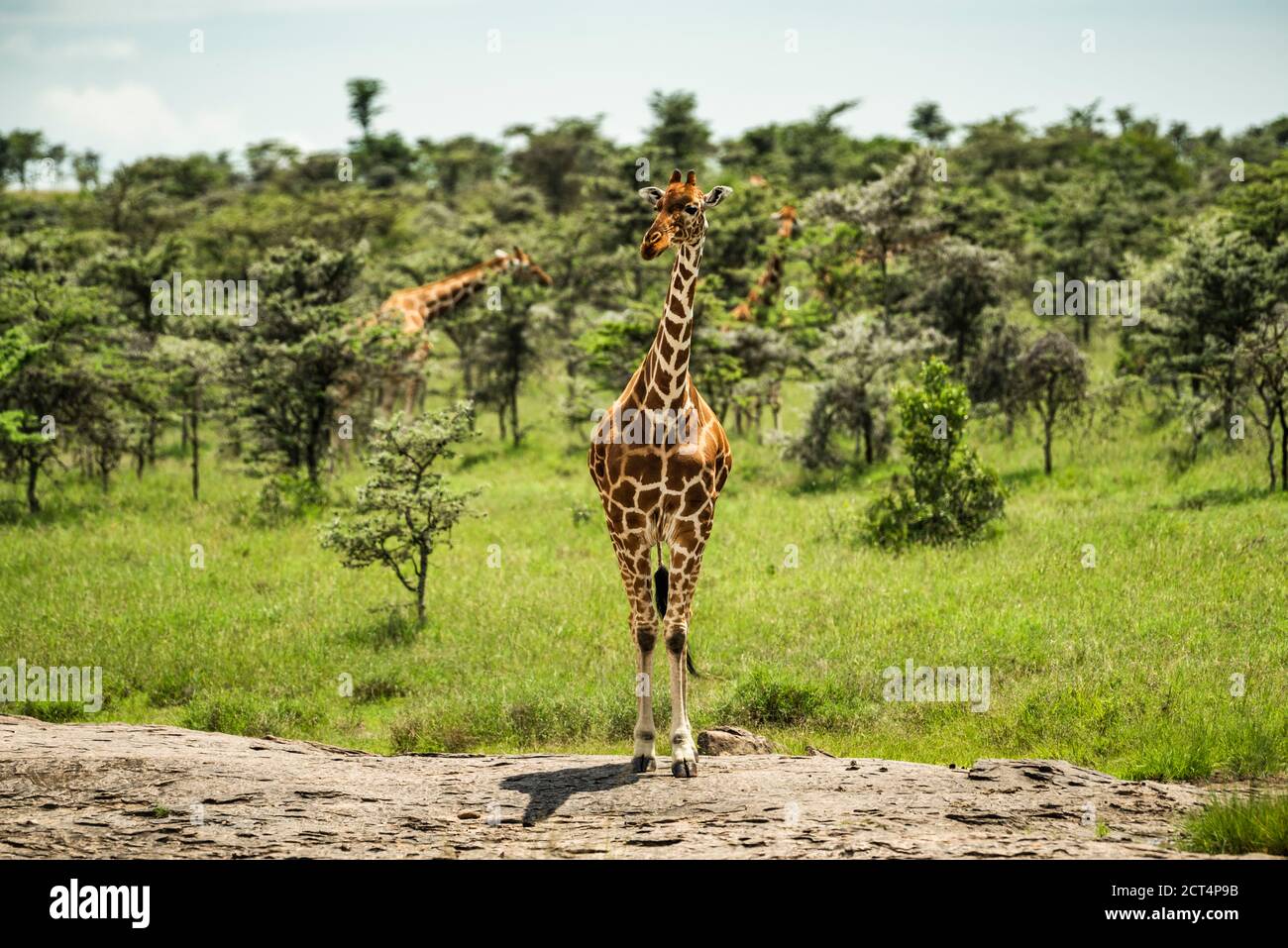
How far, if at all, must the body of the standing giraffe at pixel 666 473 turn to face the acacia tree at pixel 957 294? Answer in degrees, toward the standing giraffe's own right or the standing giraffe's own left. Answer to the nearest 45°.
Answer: approximately 180°

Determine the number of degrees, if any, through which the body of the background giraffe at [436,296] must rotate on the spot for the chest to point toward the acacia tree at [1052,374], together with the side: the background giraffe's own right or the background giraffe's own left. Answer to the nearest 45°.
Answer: approximately 45° to the background giraffe's own right

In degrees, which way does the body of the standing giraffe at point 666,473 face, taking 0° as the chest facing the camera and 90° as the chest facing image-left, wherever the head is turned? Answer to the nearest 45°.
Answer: approximately 0°

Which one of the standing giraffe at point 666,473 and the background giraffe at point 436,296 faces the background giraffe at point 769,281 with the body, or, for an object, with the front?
the background giraffe at point 436,296

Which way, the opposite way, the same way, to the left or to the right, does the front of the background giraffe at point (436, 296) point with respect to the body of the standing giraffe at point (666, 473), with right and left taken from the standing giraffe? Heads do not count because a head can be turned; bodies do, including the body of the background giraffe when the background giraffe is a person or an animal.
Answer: to the left

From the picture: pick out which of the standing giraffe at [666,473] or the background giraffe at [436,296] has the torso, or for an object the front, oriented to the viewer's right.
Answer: the background giraffe

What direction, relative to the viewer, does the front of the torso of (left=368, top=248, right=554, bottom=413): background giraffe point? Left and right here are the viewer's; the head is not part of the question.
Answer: facing to the right of the viewer

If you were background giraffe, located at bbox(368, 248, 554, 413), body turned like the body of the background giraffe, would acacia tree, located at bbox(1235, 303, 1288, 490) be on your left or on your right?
on your right

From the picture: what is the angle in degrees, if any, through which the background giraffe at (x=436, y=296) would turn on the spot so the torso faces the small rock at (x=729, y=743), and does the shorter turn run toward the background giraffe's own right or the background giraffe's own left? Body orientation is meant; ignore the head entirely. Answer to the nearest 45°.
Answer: approximately 90° to the background giraffe's own right
